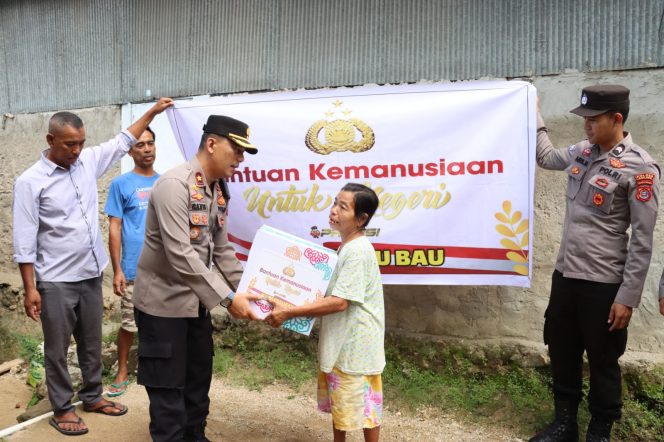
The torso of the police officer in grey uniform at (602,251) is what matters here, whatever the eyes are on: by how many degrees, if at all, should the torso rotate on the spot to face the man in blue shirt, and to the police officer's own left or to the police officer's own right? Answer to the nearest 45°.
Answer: approximately 45° to the police officer's own right

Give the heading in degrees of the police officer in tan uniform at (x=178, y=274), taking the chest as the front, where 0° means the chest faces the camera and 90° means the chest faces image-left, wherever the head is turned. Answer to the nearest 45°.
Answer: approximately 315°

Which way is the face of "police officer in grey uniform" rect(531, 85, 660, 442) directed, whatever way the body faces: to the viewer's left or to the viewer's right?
to the viewer's left

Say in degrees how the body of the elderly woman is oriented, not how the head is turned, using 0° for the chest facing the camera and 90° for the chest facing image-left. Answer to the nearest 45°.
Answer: approximately 90°

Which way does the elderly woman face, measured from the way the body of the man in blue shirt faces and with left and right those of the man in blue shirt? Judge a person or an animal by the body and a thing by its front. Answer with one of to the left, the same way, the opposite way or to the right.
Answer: to the right

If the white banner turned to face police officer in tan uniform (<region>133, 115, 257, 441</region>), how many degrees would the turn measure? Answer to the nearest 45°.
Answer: approximately 45° to its right

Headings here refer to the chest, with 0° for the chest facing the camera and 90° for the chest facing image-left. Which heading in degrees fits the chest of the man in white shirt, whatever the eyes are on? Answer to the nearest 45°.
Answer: approximately 315°

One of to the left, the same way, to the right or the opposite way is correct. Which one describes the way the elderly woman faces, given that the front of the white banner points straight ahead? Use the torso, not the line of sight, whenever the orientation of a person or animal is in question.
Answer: to the right

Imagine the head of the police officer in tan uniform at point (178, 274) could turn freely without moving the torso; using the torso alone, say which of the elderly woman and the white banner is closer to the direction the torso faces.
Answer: the elderly woman

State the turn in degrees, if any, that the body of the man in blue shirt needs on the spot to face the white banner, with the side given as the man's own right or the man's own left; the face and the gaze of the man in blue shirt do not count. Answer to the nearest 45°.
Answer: approximately 45° to the man's own left
